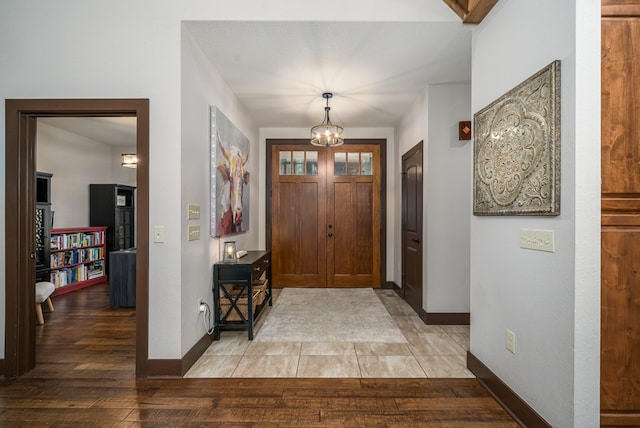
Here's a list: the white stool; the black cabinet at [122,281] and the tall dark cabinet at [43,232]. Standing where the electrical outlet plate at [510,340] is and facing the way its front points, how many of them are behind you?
0

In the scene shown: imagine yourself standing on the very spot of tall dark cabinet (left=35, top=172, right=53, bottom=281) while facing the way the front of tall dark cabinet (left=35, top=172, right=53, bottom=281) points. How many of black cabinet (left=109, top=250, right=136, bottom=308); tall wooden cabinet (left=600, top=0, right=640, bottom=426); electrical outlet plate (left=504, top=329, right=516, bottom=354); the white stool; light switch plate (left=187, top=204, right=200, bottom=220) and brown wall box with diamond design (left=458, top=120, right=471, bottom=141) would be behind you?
0

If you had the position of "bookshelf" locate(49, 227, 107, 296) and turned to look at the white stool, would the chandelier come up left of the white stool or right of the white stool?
left

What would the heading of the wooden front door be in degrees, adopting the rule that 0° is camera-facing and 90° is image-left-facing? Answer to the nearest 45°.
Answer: approximately 0°

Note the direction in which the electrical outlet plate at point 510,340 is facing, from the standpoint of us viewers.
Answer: facing the viewer and to the left of the viewer

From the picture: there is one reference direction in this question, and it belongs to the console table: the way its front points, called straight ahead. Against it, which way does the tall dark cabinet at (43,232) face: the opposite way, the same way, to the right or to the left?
the same way

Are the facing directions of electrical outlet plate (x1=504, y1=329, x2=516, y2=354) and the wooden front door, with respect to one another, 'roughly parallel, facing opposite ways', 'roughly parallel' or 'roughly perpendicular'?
roughly perpendicular

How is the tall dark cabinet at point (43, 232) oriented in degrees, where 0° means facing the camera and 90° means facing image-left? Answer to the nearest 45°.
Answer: approximately 315°

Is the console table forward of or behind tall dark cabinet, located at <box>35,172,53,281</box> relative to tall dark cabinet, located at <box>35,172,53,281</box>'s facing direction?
forward

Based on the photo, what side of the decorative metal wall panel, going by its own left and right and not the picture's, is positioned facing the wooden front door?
right

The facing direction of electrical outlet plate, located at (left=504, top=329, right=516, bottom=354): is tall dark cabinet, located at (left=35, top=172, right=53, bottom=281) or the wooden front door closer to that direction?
the tall dark cabinet

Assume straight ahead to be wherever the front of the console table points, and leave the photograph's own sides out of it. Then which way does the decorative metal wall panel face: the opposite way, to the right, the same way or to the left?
the opposite way

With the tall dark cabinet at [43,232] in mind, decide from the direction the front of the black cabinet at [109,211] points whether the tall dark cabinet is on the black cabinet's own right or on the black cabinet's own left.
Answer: on the black cabinet's own right

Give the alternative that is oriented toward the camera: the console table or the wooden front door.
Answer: the wooden front door

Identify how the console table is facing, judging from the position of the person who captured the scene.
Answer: facing to the right of the viewer

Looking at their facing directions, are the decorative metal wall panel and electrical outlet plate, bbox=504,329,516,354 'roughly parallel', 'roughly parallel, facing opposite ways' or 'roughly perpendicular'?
roughly parallel

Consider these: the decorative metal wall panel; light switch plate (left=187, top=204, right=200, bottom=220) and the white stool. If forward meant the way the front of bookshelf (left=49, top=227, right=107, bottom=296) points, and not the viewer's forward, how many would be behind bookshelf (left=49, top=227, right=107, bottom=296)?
0
